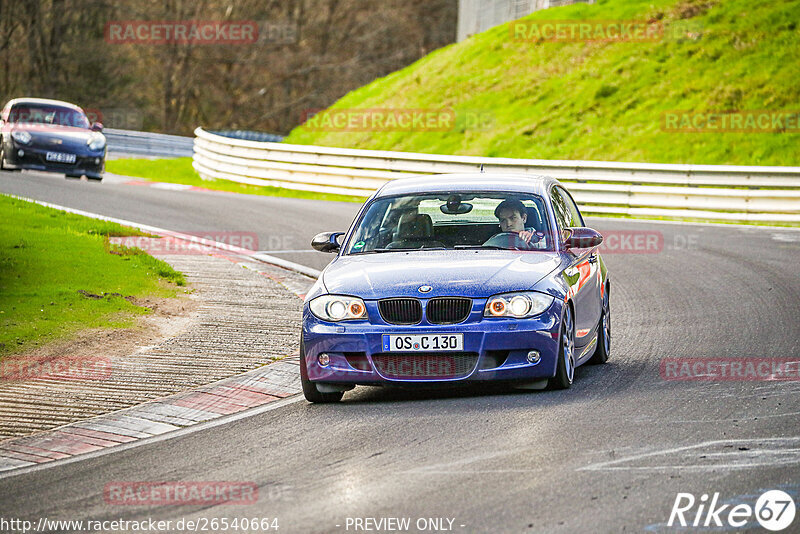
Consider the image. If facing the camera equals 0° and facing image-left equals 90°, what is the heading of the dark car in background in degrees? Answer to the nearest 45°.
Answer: approximately 0°

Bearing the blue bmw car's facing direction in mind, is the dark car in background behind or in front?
behind

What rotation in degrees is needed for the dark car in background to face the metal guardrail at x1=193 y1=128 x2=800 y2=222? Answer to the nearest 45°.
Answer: approximately 90° to its left

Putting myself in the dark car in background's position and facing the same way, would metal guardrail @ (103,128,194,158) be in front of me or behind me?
behind

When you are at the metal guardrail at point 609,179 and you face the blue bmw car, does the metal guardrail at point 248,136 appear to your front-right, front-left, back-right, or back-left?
back-right

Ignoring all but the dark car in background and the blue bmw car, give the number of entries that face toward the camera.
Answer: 2

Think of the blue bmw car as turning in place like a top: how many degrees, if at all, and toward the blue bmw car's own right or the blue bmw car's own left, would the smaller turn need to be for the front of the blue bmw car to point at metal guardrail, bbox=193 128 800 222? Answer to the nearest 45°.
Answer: approximately 180°

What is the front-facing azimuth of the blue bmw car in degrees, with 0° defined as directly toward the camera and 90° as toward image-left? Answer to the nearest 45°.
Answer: approximately 0°

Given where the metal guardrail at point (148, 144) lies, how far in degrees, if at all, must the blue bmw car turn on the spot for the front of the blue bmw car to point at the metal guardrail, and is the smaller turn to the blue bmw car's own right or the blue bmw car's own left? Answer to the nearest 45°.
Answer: approximately 180°

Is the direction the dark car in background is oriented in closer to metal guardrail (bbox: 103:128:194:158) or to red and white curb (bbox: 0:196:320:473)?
the red and white curb
